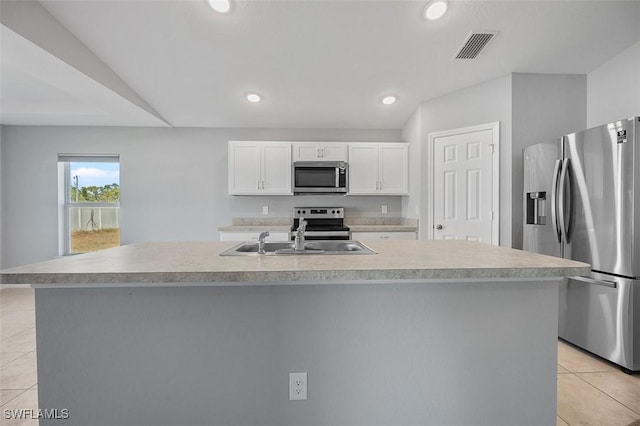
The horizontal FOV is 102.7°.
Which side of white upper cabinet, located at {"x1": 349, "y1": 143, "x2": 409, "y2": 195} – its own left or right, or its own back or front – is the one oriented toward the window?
right

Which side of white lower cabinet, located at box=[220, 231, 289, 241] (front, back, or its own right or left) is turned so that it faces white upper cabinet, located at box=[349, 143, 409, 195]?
left

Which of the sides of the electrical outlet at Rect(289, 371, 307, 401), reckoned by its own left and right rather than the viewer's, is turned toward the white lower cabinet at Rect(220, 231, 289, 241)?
back

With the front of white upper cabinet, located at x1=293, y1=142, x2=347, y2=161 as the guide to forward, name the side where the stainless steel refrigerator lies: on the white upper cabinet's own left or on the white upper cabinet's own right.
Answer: on the white upper cabinet's own left

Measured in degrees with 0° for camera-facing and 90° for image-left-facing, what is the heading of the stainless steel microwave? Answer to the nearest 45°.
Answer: approximately 0°

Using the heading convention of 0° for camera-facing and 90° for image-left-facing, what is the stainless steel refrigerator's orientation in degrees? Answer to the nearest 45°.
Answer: approximately 45°

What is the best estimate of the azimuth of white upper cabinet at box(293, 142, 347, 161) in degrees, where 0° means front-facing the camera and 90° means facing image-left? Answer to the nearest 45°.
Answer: approximately 0°

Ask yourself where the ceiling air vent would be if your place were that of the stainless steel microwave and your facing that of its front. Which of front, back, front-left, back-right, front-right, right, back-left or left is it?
front-left
